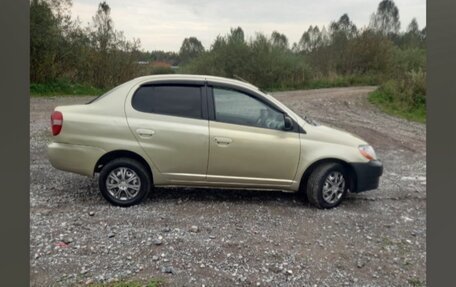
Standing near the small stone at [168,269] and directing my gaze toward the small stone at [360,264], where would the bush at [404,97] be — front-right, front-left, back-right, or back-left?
front-left

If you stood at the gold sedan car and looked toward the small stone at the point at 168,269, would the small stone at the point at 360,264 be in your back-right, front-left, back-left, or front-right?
front-left

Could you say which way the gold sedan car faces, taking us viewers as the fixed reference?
facing to the right of the viewer

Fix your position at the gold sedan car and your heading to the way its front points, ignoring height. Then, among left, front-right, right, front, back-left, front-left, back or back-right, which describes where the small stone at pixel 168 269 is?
right

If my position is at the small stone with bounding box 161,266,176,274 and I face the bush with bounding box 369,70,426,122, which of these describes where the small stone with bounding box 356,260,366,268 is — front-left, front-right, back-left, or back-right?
front-right
